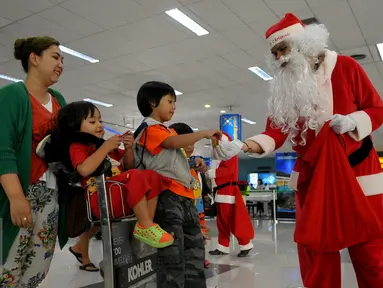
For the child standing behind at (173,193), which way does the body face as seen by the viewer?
to the viewer's right

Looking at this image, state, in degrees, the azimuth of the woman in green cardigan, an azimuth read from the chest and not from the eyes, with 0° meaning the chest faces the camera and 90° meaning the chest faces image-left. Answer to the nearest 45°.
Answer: approximately 315°

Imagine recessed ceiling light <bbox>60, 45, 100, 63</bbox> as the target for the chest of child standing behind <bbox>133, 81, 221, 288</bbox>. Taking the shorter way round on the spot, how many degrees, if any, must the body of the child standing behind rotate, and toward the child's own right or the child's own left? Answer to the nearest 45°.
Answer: approximately 90° to the child's own left

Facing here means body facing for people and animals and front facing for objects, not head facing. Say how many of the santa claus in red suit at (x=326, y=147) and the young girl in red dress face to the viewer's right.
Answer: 1

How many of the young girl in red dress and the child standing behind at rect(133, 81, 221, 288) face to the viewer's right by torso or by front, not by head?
2

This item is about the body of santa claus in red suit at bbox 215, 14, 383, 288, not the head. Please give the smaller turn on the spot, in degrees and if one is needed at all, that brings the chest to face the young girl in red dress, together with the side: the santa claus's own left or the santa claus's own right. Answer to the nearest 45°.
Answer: approximately 45° to the santa claus's own right

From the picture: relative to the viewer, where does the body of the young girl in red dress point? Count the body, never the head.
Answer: to the viewer's right

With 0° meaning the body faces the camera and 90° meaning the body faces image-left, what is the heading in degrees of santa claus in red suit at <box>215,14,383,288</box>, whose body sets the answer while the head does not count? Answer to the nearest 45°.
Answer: approximately 45°
